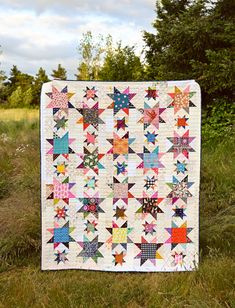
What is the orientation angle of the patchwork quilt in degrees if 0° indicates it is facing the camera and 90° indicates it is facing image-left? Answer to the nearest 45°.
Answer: approximately 0°

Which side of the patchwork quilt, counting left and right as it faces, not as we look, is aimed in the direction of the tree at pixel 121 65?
back

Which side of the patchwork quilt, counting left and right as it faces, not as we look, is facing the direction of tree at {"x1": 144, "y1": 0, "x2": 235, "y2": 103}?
back

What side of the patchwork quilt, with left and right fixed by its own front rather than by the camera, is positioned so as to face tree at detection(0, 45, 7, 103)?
back
